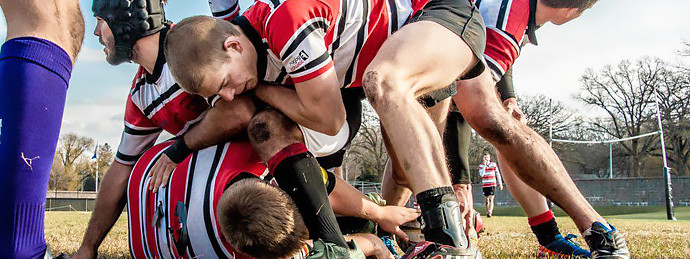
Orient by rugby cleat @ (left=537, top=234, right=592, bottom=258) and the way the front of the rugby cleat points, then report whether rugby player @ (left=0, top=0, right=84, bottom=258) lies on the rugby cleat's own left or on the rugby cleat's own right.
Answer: on the rugby cleat's own right

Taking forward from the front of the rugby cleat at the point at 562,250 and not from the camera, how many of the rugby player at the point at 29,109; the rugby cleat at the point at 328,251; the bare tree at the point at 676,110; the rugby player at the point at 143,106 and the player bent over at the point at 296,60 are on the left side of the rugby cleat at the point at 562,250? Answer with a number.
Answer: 1

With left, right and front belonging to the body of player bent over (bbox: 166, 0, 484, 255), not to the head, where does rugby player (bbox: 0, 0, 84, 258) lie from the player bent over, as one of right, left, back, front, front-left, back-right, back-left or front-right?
front-left

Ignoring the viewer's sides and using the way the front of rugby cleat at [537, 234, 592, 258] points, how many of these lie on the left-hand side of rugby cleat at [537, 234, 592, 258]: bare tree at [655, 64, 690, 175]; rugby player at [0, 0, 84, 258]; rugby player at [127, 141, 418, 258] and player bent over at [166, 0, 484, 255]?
1

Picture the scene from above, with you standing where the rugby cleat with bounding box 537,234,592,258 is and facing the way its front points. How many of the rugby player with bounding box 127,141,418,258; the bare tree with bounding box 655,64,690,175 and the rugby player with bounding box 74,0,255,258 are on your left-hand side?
1

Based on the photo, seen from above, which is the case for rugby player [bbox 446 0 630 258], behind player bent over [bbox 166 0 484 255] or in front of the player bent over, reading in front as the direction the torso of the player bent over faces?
behind

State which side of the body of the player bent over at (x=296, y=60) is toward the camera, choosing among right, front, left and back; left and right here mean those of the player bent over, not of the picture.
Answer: left

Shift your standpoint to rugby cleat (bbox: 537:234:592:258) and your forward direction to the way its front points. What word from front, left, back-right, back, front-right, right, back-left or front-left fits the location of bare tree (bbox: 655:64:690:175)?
left

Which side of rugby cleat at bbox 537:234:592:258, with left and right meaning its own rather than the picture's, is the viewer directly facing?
right

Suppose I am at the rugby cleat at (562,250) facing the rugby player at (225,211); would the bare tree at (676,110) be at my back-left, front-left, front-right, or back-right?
back-right
